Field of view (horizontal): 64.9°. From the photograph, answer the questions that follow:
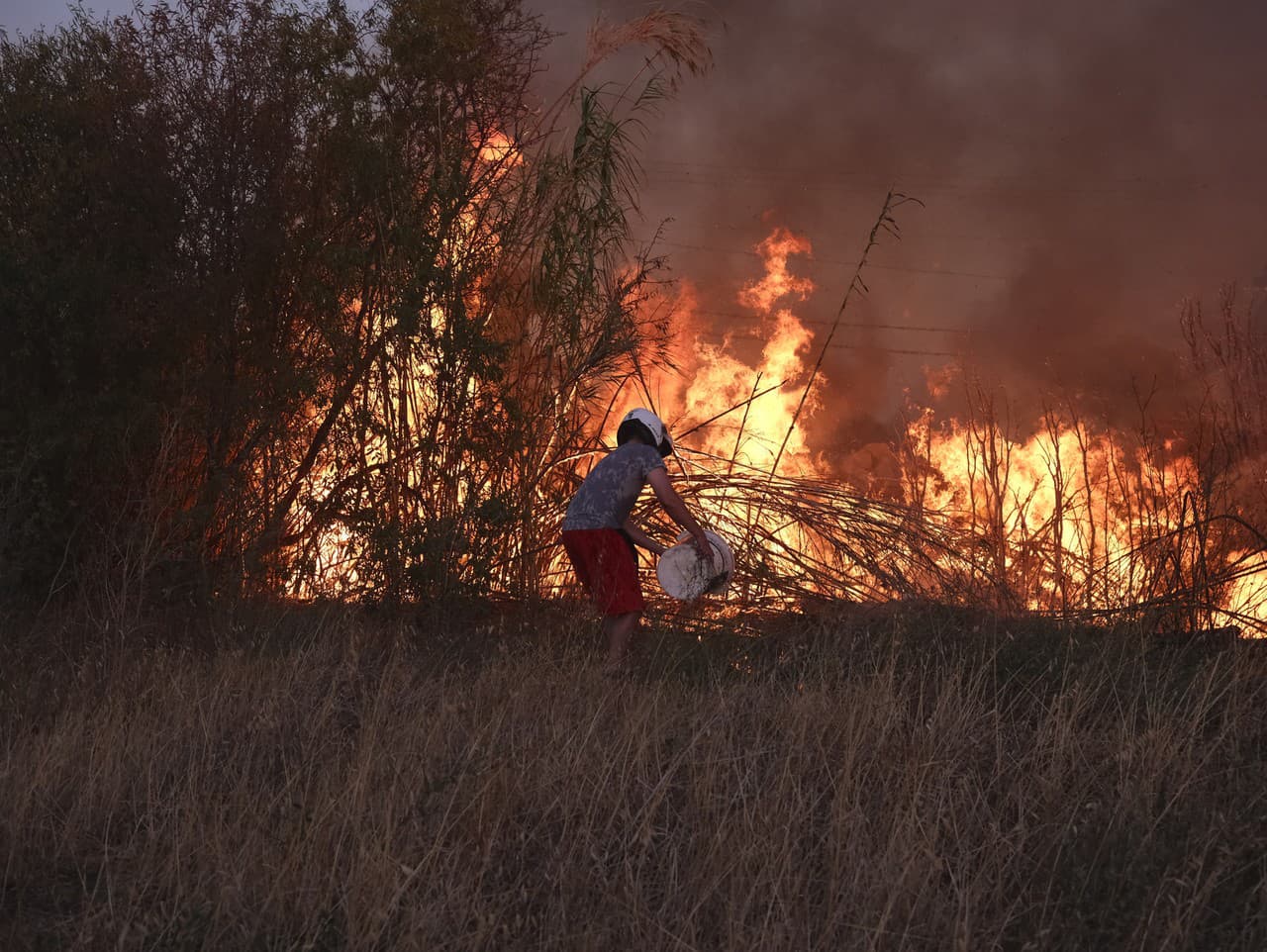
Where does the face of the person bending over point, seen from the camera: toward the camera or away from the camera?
away from the camera

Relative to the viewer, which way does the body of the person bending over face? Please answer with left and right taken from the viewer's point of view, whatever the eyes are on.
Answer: facing away from the viewer and to the right of the viewer
